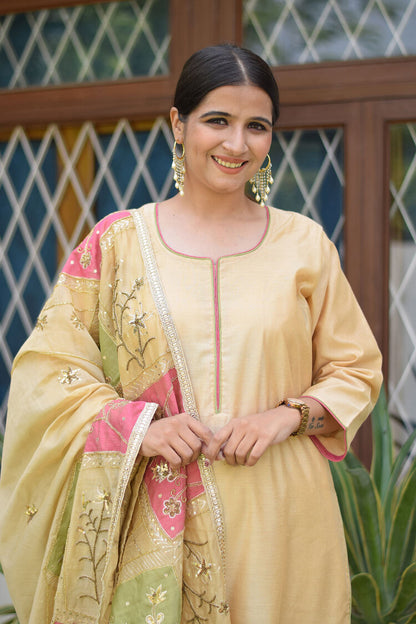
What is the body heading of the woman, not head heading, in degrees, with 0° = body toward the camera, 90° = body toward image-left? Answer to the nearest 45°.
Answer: approximately 0°
